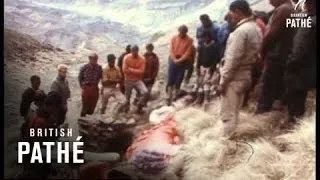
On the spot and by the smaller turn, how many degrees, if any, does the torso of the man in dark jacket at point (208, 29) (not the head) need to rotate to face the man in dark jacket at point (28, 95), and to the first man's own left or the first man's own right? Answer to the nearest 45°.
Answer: approximately 45° to the first man's own right

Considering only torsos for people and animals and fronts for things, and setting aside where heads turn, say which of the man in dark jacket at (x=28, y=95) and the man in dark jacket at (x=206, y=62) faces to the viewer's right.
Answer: the man in dark jacket at (x=28, y=95)

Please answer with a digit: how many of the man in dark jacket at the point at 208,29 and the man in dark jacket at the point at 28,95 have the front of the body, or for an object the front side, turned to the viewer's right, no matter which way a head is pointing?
1

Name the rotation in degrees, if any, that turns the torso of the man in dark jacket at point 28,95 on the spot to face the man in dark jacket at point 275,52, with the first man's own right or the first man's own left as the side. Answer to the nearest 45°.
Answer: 0° — they already face them

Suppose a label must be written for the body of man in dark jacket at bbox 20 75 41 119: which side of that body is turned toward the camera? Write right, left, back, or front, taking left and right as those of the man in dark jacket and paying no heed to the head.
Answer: right
